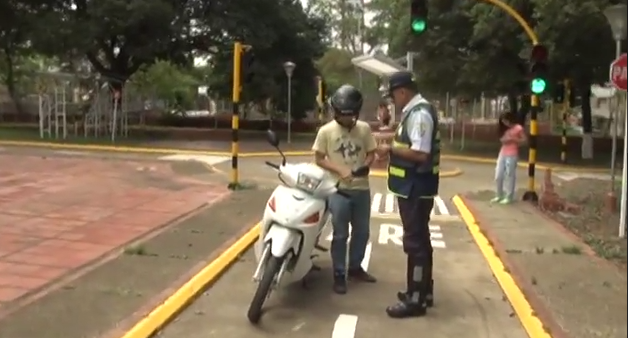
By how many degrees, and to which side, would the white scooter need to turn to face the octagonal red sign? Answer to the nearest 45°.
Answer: approximately 180°

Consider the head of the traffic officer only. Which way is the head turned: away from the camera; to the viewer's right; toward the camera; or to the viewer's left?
to the viewer's left

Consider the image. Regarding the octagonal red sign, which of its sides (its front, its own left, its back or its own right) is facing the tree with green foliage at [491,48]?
back

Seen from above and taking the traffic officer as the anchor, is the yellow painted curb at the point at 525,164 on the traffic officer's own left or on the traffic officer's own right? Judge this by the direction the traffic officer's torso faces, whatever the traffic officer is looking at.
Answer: on the traffic officer's own right

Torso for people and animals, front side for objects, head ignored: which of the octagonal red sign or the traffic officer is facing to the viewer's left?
the traffic officer

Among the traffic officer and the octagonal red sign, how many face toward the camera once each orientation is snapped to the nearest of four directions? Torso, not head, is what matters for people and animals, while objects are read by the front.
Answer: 1

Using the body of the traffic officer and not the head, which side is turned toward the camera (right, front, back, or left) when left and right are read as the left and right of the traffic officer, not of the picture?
left

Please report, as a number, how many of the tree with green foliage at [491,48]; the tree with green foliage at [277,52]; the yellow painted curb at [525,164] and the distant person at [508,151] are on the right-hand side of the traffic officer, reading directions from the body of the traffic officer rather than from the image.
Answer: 4

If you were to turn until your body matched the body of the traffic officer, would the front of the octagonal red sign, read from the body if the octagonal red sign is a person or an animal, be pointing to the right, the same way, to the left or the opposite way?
to the left
